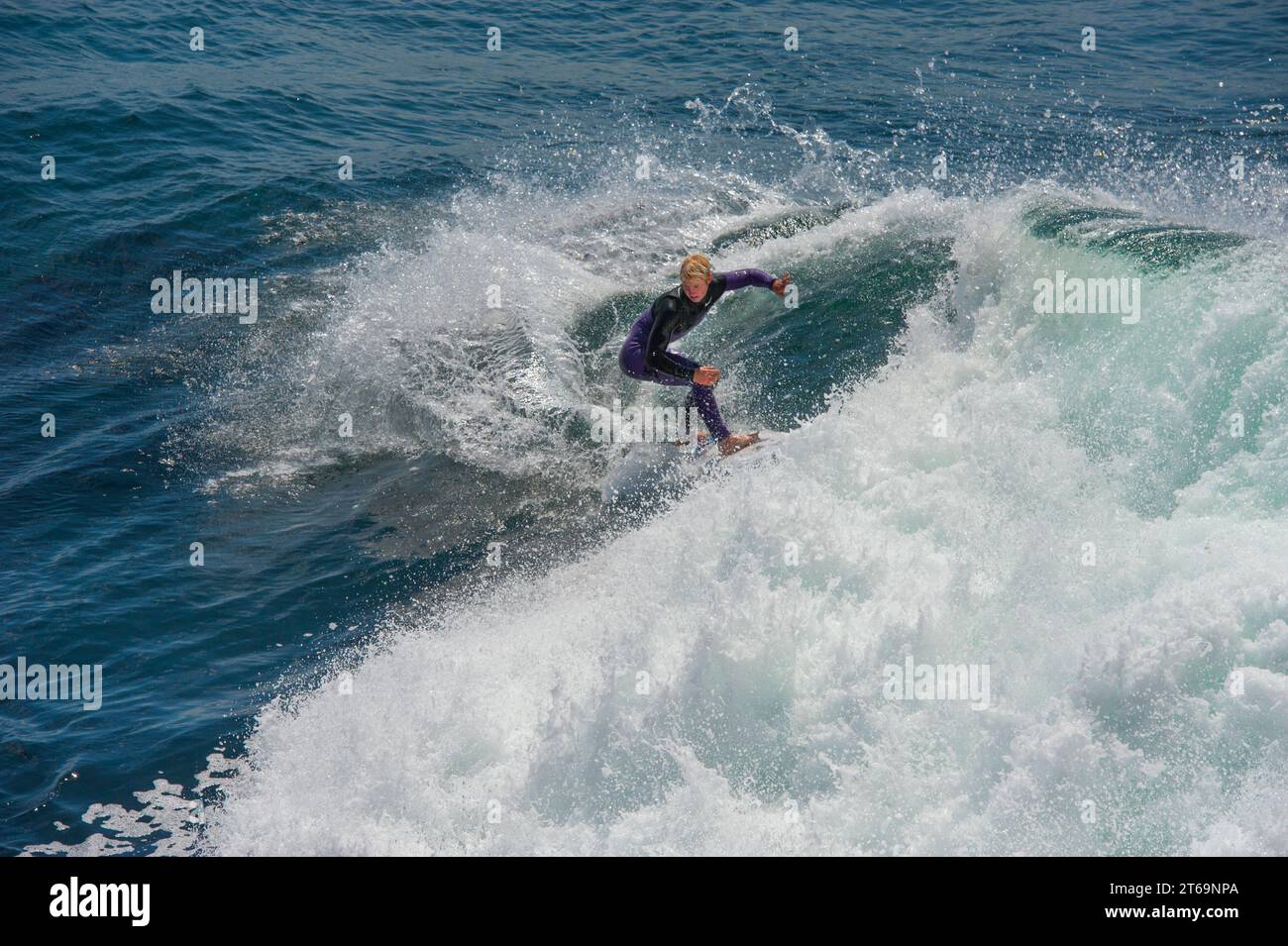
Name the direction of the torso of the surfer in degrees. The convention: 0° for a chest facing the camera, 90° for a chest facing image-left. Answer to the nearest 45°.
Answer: approximately 315°
